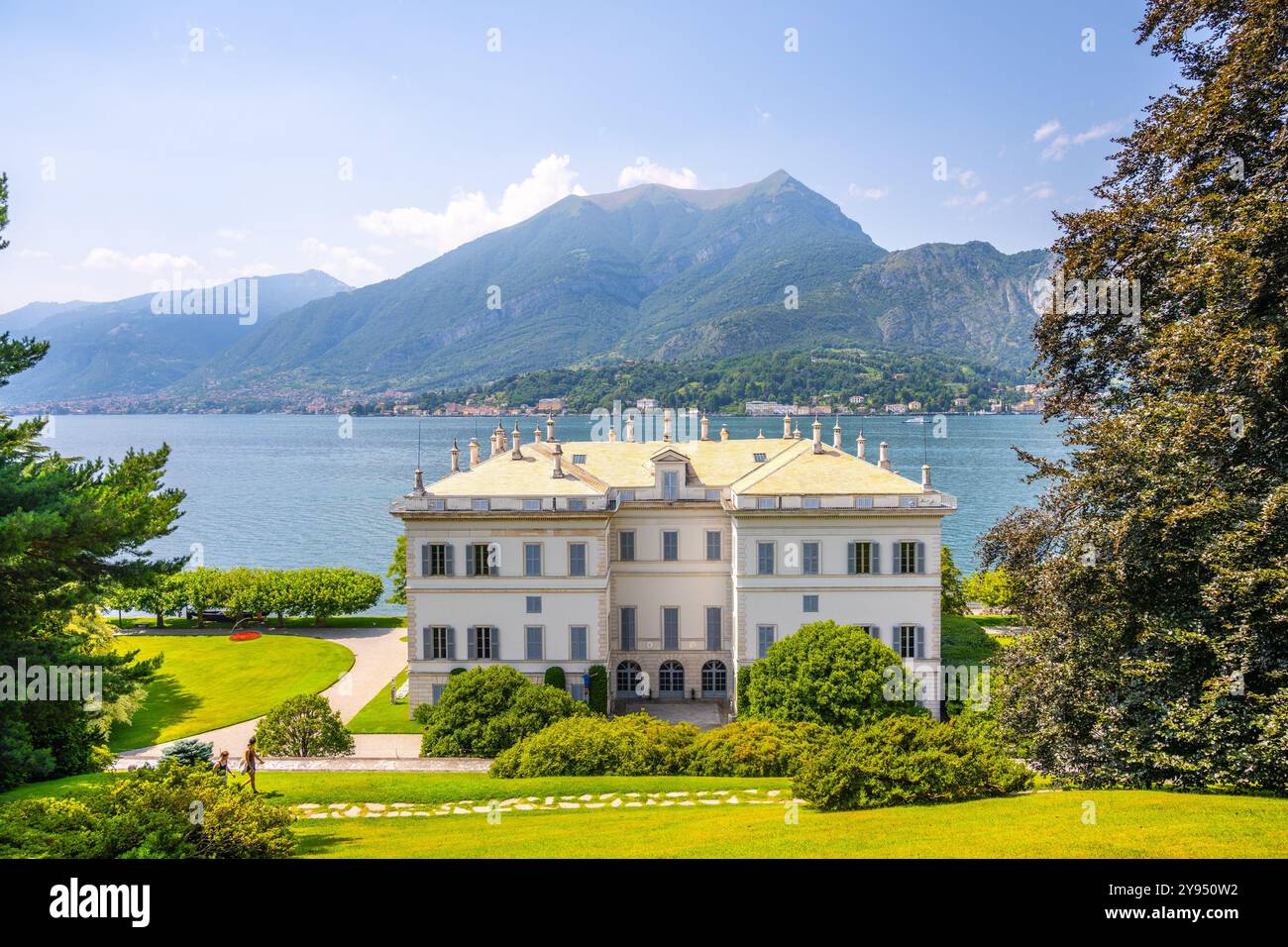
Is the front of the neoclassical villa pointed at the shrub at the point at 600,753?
yes

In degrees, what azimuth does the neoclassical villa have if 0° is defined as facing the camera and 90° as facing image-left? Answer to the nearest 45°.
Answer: approximately 0°

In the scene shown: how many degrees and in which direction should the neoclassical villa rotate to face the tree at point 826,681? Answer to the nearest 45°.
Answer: approximately 45° to its left

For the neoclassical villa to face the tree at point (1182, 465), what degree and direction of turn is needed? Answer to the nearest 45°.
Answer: approximately 45° to its left

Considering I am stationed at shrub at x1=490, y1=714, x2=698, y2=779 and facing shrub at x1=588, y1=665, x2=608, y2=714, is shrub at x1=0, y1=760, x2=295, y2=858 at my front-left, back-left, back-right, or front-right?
back-left

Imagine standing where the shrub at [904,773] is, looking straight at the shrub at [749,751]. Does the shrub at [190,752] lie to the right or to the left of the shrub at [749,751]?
left
